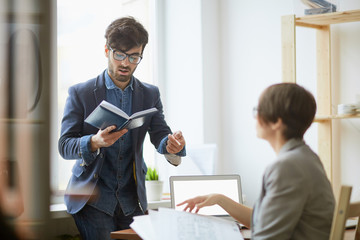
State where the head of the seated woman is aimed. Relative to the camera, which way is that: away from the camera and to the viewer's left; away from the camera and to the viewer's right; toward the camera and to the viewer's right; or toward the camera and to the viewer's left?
away from the camera and to the viewer's left

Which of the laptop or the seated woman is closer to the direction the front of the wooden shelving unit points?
the laptop

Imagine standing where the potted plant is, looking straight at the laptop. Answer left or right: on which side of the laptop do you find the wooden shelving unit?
left

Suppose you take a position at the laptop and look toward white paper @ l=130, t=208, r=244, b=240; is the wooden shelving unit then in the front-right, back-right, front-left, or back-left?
back-left

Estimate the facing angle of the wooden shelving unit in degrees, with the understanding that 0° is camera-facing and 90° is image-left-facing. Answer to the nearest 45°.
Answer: approximately 45°

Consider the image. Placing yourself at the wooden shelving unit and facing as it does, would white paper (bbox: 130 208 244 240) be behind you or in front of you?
in front

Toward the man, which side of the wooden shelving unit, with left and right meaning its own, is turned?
front

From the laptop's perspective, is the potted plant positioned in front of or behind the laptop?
behind

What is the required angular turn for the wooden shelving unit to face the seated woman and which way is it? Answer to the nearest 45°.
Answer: approximately 45° to its left

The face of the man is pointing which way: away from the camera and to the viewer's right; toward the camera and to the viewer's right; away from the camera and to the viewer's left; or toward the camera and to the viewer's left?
toward the camera and to the viewer's right
